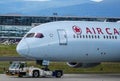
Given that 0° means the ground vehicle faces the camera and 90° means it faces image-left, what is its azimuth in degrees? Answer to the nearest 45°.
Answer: approximately 45°
